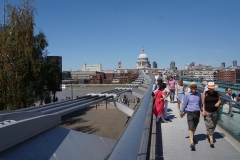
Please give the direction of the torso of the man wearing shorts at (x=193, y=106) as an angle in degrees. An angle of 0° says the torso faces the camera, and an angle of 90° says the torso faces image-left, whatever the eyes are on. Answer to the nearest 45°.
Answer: approximately 0°

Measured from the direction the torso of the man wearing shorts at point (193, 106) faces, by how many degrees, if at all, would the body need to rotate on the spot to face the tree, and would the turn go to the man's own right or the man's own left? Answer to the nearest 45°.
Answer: approximately 135° to the man's own right
